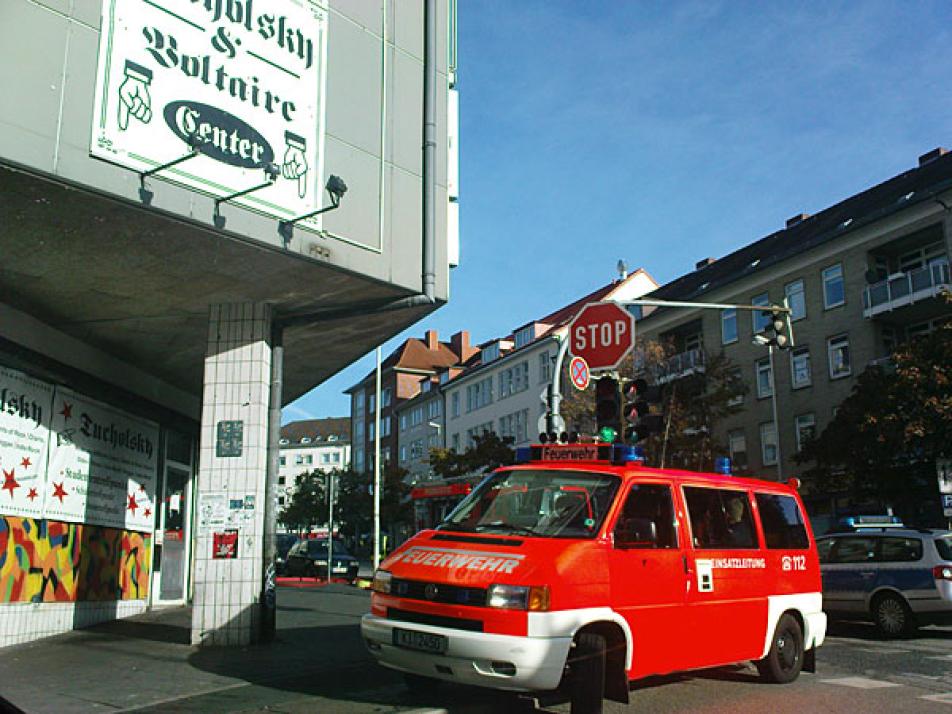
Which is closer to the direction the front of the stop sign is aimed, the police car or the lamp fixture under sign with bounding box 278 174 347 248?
the lamp fixture under sign

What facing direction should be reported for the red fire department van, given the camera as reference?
facing the viewer and to the left of the viewer

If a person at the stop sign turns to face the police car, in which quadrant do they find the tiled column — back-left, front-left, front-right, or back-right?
back-right

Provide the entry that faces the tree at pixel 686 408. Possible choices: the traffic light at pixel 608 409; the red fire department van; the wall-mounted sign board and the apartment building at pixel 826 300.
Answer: the apartment building

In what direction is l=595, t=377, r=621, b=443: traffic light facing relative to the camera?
toward the camera

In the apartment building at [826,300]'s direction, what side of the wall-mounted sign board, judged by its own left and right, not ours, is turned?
left

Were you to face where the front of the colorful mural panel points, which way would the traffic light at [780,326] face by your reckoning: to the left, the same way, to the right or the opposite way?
to the right

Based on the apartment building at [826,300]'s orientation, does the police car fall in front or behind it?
in front

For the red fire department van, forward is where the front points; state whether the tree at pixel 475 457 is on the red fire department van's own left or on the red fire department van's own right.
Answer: on the red fire department van's own right
